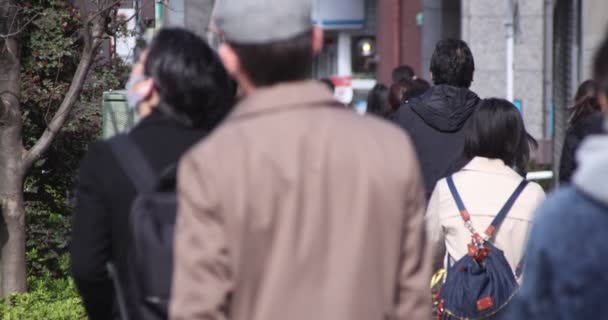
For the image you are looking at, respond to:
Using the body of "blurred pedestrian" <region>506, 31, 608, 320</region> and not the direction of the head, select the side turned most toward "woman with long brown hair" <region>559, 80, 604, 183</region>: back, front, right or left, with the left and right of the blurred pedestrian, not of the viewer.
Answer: front

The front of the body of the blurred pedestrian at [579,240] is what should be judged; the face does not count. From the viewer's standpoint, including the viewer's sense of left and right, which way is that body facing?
facing away from the viewer

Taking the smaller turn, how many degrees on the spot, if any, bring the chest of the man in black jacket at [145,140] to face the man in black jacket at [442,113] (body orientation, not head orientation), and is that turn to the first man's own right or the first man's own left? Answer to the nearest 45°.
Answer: approximately 90° to the first man's own right

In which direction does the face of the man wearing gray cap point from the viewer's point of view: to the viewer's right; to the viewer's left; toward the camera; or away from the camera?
away from the camera

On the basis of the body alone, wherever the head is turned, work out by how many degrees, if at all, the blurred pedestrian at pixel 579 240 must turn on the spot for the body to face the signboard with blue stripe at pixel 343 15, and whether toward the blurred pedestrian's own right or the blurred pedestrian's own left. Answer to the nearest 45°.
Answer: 0° — they already face it

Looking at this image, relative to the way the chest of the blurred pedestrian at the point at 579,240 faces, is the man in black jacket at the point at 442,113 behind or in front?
in front

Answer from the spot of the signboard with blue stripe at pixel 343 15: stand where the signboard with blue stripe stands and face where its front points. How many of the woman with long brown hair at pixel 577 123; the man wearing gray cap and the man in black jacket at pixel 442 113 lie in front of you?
3

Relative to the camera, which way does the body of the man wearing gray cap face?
away from the camera

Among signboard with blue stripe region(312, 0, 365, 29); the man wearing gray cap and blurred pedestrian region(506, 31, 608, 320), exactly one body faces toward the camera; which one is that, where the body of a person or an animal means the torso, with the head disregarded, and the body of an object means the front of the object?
the signboard with blue stripe

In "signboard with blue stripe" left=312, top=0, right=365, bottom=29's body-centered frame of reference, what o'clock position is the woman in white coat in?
The woman in white coat is roughly at 12 o'clock from the signboard with blue stripe.

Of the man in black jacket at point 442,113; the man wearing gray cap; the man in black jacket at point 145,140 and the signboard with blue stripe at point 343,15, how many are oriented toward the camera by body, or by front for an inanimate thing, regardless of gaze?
1

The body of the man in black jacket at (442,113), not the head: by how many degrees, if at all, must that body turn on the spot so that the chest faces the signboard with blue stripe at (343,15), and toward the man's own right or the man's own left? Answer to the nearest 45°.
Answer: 0° — they already face it

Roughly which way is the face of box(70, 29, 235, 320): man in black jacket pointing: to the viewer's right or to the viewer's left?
to the viewer's left

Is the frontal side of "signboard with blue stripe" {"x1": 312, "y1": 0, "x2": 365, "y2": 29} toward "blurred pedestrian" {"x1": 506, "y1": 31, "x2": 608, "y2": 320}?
yes

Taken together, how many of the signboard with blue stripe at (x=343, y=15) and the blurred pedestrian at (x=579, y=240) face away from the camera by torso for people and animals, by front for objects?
1

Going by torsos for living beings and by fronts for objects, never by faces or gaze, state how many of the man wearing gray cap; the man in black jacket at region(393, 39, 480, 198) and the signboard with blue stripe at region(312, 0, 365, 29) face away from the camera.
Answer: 2

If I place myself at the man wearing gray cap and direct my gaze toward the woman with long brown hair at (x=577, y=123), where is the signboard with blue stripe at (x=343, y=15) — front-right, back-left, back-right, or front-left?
front-left

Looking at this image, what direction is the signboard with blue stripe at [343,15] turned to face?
toward the camera
